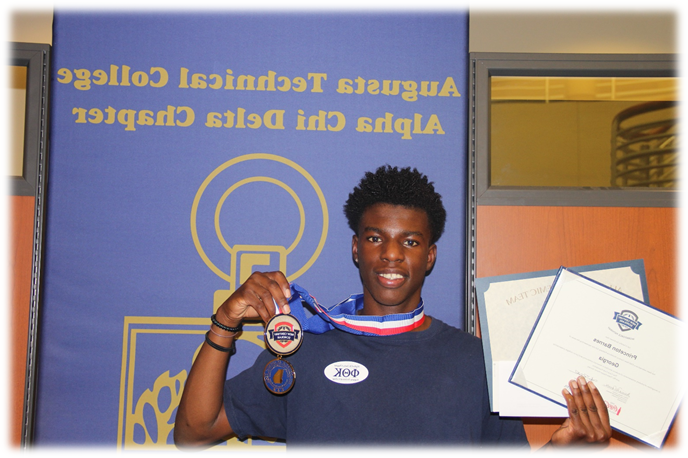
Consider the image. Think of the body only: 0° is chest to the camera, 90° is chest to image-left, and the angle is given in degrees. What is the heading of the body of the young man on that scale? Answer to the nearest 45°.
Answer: approximately 0°

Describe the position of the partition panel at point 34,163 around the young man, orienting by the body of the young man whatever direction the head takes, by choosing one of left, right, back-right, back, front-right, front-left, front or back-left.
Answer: right

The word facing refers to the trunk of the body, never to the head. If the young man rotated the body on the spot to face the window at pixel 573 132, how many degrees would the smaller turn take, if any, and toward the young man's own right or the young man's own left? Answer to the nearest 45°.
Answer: approximately 135° to the young man's own left

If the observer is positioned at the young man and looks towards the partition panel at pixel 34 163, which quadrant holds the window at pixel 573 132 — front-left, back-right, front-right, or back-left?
back-right
